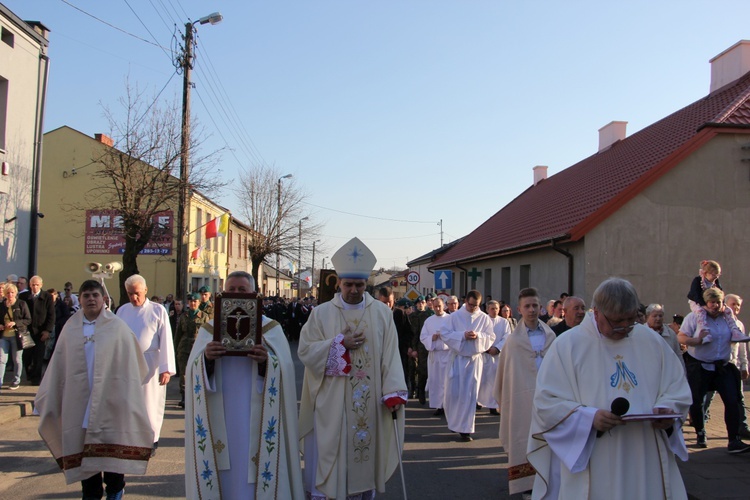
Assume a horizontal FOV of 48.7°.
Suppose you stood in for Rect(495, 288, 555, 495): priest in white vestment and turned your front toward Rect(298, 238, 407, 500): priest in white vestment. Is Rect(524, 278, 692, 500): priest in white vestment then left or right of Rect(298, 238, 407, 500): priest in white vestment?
left

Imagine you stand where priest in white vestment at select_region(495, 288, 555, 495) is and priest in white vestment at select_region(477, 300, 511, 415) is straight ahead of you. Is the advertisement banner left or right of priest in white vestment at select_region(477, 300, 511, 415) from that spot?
left

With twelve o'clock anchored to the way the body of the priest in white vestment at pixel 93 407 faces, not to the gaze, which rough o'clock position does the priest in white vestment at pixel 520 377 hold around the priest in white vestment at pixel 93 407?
the priest in white vestment at pixel 520 377 is roughly at 9 o'clock from the priest in white vestment at pixel 93 407.

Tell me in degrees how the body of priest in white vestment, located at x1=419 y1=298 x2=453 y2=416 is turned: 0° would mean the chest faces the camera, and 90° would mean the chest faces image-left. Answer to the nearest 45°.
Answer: approximately 0°
